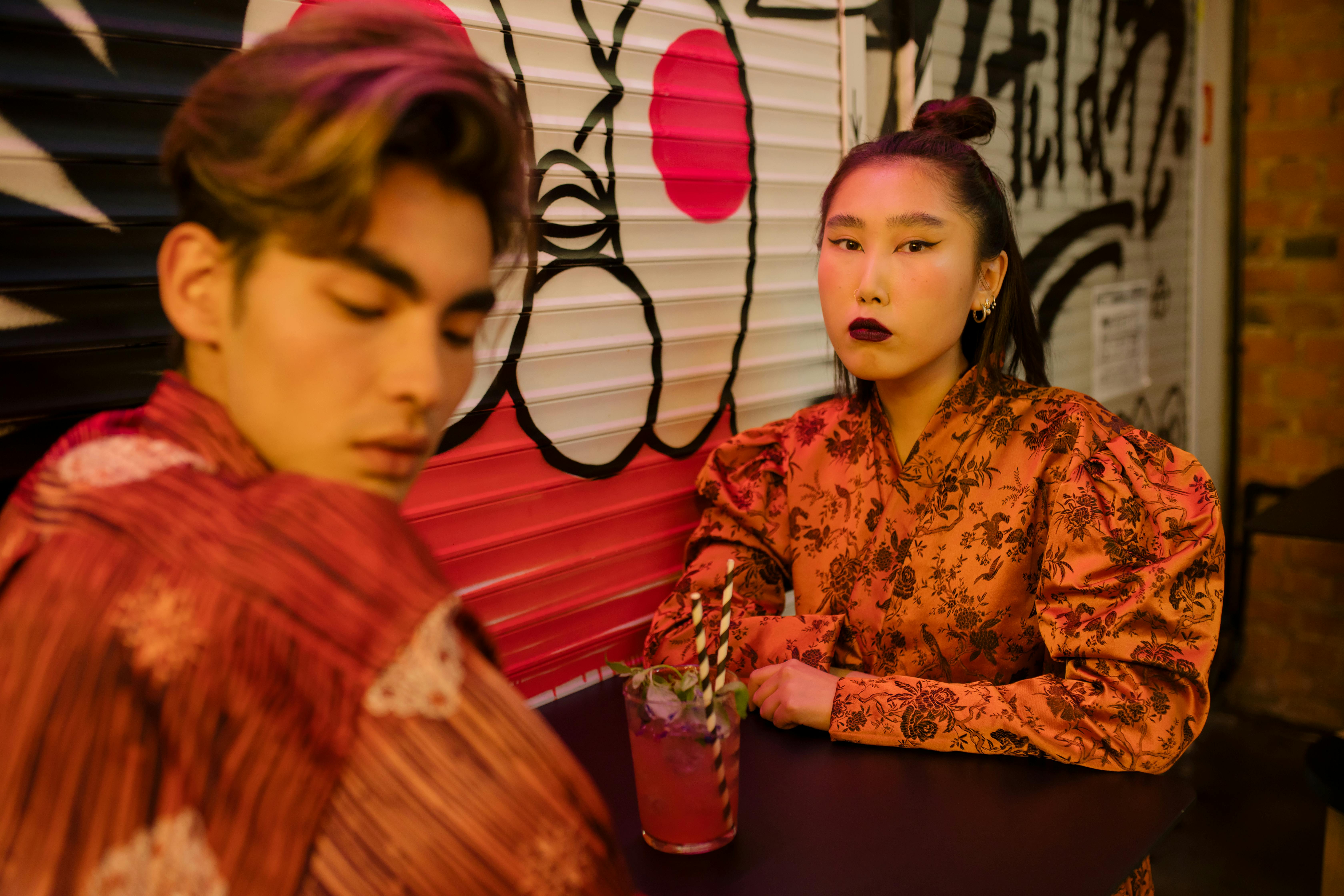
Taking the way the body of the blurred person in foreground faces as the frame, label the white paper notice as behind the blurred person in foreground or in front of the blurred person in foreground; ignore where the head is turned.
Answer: in front

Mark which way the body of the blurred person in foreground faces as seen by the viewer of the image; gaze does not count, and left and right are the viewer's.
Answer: facing away from the viewer and to the right of the viewer

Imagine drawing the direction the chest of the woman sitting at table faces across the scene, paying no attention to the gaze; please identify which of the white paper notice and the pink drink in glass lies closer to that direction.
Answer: the pink drink in glass

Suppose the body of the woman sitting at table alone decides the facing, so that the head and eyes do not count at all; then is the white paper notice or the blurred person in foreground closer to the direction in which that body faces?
the blurred person in foreground

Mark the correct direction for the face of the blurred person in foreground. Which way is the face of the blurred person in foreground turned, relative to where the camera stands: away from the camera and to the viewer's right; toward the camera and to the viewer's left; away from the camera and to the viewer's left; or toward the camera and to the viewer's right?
toward the camera and to the viewer's right
